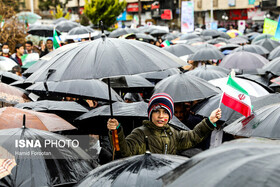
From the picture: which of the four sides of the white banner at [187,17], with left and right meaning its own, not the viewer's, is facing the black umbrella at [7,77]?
front

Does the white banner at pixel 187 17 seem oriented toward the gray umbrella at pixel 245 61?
yes

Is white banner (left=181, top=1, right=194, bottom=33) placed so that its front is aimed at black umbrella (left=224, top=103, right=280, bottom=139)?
yes

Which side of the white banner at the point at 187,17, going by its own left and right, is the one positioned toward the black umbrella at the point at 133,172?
front

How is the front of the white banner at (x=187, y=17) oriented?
toward the camera

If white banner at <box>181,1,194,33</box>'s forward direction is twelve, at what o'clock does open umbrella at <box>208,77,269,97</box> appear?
The open umbrella is roughly at 12 o'clock from the white banner.

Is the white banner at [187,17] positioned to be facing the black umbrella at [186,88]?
yes

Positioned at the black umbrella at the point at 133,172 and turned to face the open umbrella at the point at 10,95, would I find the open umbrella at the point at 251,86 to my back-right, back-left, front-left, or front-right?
front-right

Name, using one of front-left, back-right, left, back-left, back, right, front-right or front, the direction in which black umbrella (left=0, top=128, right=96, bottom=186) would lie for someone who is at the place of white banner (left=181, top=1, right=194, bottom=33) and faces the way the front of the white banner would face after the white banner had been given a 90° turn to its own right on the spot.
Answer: left

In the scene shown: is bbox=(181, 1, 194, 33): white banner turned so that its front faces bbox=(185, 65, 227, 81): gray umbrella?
yes

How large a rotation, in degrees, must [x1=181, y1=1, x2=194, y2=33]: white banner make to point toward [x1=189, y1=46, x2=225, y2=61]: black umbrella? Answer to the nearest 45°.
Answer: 0° — it already faces it

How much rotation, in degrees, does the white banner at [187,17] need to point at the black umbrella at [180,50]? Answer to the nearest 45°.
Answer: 0° — it already faces it

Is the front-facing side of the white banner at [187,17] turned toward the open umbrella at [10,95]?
yes

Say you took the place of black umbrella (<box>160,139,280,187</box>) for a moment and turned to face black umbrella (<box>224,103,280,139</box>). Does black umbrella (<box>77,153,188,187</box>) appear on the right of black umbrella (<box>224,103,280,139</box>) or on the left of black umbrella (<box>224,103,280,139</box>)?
left

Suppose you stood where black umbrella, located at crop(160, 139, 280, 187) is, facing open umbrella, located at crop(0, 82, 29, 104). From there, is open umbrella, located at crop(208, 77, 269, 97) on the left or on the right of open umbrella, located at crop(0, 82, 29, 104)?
right

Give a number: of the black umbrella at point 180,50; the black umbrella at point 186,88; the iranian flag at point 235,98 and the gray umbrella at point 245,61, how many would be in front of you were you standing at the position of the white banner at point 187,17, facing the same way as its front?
4

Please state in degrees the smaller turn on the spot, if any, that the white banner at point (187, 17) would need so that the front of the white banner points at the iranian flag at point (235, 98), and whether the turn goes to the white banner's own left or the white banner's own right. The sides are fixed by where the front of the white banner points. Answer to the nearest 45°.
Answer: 0° — it already faces it

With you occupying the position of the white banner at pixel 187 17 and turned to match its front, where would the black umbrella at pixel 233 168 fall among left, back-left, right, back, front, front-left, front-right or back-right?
front
